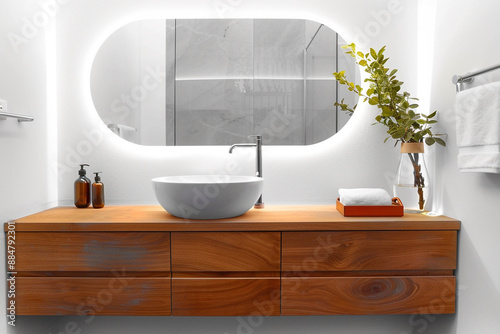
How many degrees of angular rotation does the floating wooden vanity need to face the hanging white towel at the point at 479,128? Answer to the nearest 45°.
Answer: approximately 90° to its left

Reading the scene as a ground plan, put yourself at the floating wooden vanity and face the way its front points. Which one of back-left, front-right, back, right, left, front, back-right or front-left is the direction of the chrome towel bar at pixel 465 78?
left

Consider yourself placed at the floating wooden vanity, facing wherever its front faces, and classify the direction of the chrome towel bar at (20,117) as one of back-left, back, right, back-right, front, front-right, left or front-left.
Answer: right

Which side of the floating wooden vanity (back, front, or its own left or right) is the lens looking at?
front
